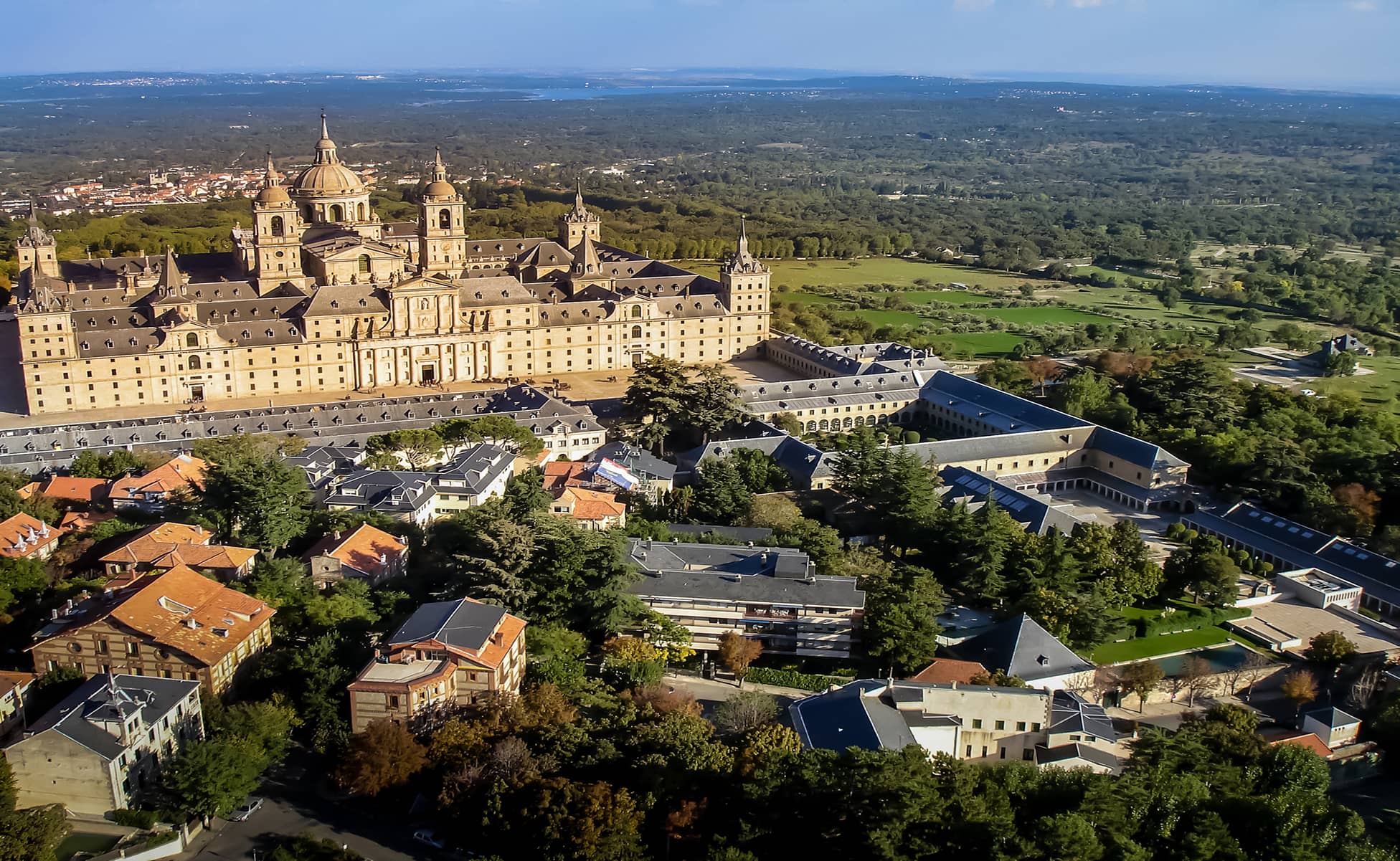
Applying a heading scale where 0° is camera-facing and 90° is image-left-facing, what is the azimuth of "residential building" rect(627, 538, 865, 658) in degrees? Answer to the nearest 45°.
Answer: approximately 0°

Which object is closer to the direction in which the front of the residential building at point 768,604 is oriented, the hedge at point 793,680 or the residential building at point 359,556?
the hedge

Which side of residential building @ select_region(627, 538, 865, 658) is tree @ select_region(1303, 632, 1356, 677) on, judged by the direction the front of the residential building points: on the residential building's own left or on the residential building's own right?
on the residential building's own left

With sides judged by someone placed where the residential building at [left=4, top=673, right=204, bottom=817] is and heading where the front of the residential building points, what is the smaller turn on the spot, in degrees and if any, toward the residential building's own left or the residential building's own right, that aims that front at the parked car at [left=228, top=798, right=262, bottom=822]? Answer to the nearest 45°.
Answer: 0° — it already faces it

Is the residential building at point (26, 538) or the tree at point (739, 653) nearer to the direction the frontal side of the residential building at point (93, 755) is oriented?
the tree

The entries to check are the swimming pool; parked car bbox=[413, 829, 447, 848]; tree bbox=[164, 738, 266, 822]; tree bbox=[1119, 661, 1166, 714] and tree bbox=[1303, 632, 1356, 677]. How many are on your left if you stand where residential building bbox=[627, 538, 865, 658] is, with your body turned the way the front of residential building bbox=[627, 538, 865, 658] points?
3

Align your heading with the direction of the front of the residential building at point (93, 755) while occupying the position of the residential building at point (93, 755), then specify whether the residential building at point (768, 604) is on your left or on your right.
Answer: on your left

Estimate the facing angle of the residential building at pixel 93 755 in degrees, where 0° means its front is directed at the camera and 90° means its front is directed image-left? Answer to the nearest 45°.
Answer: approximately 315°
